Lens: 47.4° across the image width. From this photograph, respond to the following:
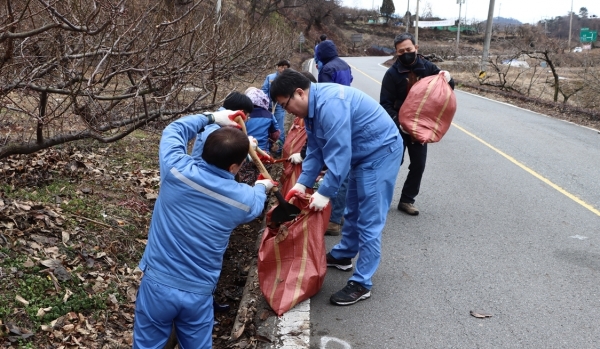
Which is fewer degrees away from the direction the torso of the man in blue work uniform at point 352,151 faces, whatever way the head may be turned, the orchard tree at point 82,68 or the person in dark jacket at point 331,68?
the orchard tree

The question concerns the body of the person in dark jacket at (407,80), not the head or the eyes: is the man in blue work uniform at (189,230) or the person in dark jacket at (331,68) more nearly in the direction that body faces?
the man in blue work uniform

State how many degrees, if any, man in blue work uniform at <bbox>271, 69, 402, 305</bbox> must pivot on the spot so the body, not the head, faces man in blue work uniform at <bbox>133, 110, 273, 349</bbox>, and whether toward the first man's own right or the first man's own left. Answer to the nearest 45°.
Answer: approximately 45° to the first man's own left

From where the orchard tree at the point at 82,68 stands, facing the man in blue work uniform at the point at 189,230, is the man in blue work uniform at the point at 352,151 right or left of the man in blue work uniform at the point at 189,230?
left

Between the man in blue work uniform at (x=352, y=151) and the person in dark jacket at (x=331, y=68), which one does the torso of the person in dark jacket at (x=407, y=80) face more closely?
the man in blue work uniform

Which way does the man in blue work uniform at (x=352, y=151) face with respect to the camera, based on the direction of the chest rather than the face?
to the viewer's left

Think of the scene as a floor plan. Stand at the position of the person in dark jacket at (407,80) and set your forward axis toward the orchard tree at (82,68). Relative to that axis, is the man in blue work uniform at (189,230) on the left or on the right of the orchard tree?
left

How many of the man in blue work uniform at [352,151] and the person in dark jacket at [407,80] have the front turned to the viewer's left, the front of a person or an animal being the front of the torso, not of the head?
1

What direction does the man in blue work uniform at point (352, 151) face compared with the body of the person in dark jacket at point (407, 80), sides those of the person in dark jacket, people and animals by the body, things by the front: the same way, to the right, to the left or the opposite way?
to the right

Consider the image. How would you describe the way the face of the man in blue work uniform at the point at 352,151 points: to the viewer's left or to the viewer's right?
to the viewer's left

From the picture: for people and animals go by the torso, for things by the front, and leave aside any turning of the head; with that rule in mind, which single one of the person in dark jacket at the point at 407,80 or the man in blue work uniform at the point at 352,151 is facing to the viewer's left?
the man in blue work uniform
